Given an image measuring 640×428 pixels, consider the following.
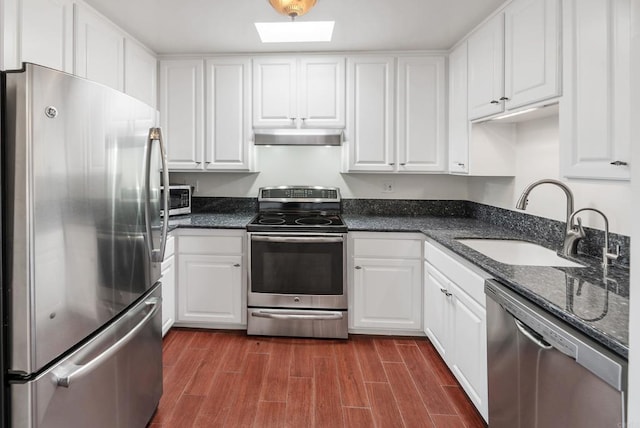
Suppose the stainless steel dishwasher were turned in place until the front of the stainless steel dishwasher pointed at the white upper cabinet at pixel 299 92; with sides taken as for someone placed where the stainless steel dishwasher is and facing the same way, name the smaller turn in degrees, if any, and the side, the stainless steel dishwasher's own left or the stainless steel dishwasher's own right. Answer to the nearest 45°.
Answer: approximately 90° to the stainless steel dishwasher's own right

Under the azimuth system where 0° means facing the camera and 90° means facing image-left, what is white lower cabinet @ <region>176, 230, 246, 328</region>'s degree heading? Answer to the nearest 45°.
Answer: approximately 0°

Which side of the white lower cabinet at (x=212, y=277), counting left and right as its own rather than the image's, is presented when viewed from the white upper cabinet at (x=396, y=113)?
left
